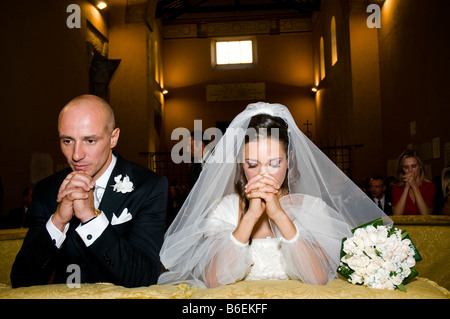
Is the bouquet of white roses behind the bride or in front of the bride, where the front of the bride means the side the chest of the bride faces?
in front

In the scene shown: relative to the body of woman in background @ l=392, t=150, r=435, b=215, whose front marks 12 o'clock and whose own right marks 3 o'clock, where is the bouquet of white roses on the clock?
The bouquet of white roses is roughly at 12 o'clock from the woman in background.

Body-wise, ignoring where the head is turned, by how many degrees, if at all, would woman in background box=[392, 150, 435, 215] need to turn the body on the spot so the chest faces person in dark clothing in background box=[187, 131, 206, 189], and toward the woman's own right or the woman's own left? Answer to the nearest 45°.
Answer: approximately 90° to the woman's own right

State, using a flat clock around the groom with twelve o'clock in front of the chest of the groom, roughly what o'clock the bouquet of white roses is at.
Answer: The bouquet of white roses is roughly at 9 o'clock from the groom.

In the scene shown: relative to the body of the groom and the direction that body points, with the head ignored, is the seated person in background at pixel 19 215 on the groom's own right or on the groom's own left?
on the groom's own right

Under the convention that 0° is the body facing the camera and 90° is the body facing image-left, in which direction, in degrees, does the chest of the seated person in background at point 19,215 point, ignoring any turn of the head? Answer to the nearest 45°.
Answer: approximately 315°

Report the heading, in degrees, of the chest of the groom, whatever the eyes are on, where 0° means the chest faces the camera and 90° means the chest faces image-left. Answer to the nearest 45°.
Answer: approximately 45°

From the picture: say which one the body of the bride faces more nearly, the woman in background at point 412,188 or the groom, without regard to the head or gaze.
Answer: the groom

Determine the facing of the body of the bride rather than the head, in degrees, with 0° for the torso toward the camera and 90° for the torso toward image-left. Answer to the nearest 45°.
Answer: approximately 0°

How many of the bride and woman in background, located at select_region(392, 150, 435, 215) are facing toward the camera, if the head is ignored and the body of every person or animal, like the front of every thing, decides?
2
